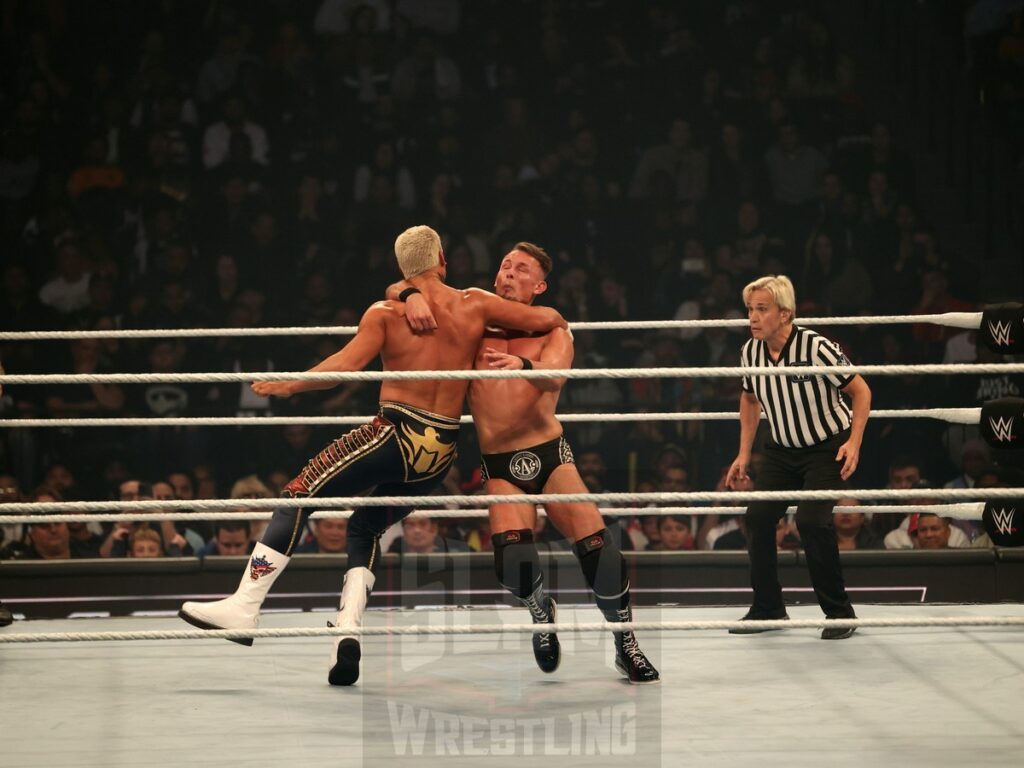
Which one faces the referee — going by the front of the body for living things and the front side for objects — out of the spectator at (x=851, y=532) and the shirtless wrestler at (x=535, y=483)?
the spectator

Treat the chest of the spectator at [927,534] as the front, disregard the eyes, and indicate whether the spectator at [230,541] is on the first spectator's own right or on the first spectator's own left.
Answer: on the first spectator's own right

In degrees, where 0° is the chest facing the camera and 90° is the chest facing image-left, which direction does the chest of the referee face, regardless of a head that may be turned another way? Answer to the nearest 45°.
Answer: approximately 45°

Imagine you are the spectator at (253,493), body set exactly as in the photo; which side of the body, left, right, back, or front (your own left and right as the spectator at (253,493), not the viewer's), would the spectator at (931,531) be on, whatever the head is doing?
left

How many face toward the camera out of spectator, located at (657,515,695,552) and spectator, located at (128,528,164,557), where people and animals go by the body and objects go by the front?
2

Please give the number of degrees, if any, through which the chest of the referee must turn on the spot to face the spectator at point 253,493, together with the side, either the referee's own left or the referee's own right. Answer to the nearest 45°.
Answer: approximately 90° to the referee's own right

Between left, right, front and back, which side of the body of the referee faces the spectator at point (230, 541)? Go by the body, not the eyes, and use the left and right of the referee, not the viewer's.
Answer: right
